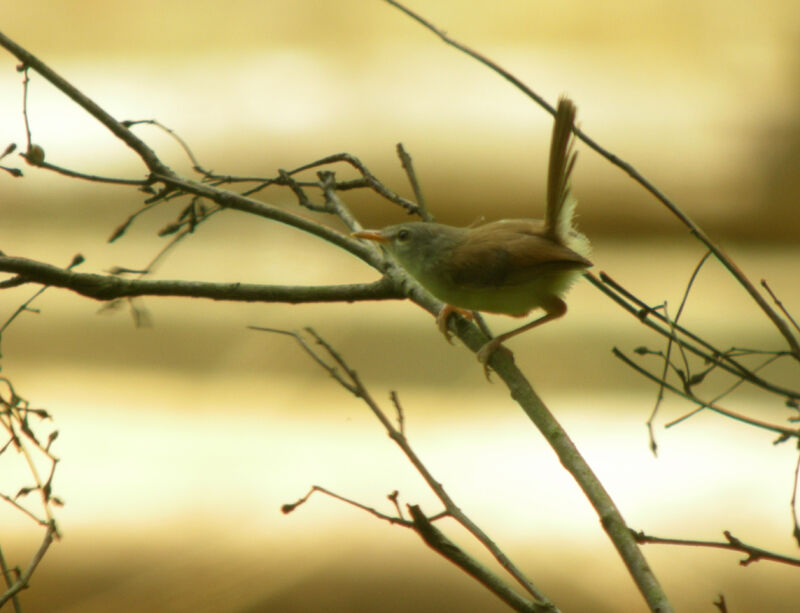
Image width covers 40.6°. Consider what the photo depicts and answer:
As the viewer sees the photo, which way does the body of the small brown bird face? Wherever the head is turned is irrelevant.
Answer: to the viewer's left
